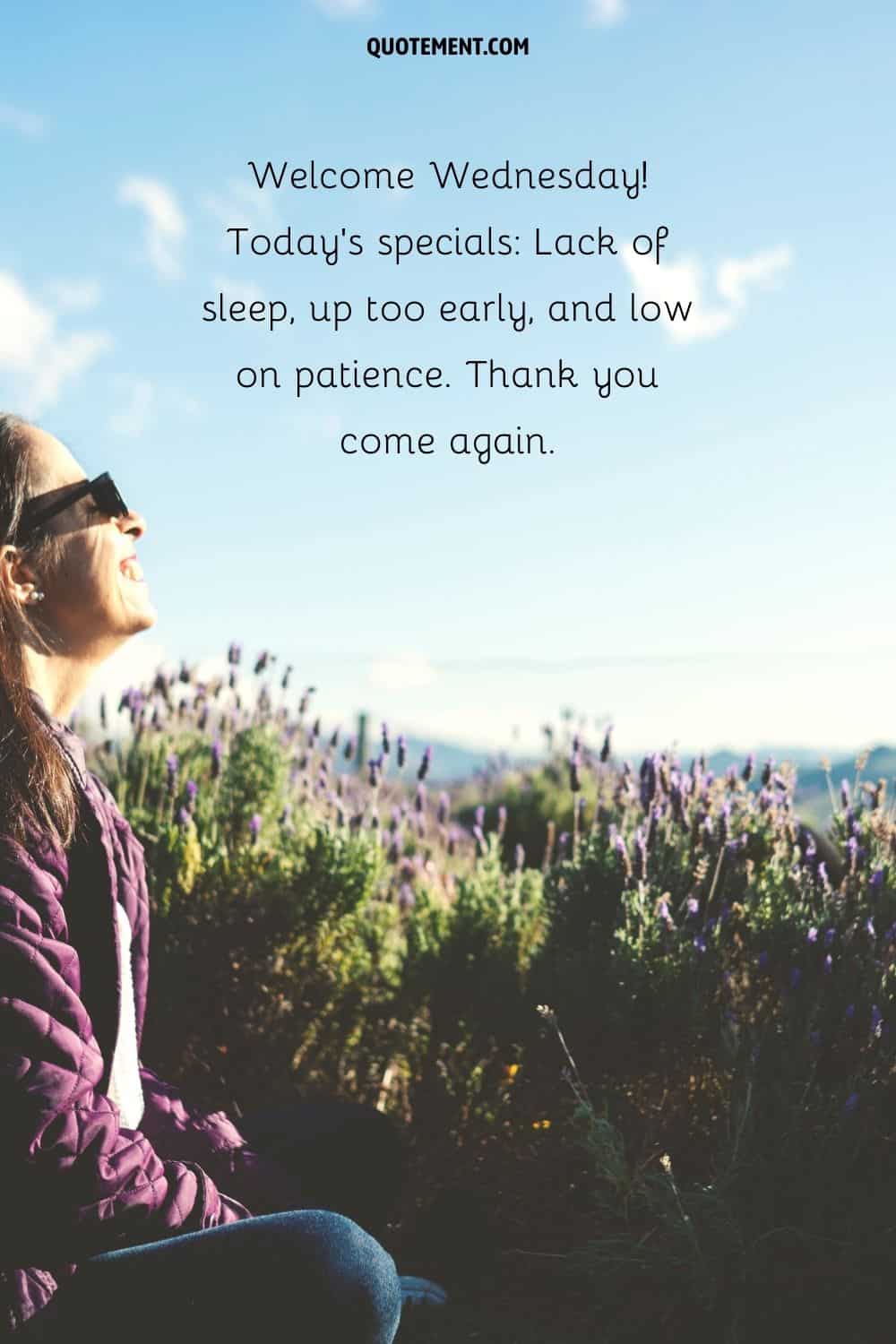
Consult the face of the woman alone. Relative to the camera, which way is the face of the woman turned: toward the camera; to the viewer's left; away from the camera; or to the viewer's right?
to the viewer's right

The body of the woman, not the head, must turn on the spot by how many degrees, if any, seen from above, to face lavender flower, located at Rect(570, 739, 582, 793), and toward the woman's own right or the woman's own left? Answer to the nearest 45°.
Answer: approximately 45° to the woman's own left

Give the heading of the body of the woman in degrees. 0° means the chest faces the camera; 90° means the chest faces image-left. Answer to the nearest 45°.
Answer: approximately 270°

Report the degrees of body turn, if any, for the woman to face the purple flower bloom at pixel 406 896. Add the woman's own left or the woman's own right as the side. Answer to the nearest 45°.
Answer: approximately 90° to the woman's own left
